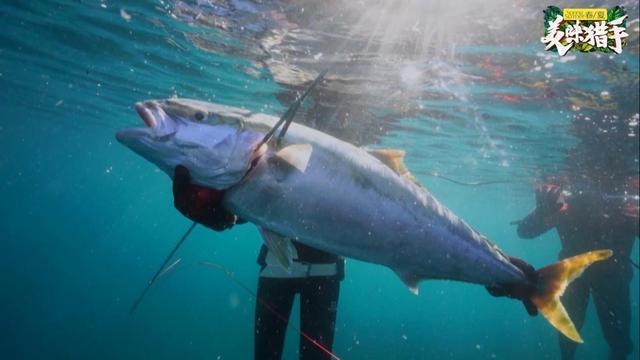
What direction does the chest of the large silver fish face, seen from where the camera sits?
to the viewer's left

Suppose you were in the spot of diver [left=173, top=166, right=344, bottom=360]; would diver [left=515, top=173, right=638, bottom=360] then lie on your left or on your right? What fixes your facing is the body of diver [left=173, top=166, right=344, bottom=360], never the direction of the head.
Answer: on your left

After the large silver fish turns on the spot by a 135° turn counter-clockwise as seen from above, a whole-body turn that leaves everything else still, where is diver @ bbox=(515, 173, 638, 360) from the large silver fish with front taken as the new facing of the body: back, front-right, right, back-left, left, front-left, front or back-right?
left

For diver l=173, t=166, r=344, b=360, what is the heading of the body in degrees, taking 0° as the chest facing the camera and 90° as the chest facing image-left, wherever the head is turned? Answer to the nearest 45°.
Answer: approximately 0°
